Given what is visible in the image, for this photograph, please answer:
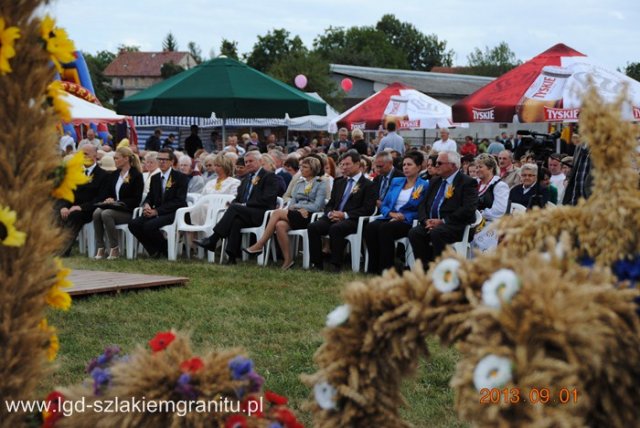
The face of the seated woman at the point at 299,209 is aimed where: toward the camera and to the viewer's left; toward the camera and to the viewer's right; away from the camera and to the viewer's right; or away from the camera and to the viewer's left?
toward the camera and to the viewer's left

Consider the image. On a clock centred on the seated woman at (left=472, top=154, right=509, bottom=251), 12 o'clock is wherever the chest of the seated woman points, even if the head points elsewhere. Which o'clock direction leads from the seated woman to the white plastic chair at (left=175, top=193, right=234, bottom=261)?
The white plastic chair is roughly at 2 o'clock from the seated woman.

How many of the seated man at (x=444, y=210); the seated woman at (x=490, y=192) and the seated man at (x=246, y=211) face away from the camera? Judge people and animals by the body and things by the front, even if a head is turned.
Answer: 0

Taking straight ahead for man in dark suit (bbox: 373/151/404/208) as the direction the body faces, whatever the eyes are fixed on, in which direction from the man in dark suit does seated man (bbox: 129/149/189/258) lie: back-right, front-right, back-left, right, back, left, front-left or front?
front-right

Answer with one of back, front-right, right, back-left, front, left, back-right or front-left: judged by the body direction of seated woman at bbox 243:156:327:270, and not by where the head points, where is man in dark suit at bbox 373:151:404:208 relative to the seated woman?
back-left

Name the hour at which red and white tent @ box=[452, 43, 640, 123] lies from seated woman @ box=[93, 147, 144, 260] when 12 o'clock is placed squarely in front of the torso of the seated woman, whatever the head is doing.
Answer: The red and white tent is roughly at 8 o'clock from the seated woman.

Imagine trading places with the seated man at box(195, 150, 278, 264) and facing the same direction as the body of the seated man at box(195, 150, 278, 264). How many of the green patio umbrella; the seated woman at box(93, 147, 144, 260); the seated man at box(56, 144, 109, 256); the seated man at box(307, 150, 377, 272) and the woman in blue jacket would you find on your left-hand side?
2

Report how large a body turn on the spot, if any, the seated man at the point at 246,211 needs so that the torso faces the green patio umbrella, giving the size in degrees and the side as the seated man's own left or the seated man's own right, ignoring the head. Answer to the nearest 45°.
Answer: approximately 135° to the seated man's own right

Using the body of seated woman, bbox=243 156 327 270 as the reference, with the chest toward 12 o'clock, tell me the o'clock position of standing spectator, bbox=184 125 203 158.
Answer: The standing spectator is roughly at 4 o'clock from the seated woman.

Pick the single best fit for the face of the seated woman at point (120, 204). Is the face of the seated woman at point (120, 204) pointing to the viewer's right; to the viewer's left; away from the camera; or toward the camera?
to the viewer's left

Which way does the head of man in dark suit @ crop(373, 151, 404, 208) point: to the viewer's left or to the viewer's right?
to the viewer's left

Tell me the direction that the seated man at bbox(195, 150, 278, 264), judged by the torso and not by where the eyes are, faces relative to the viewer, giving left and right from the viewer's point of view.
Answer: facing the viewer and to the left of the viewer

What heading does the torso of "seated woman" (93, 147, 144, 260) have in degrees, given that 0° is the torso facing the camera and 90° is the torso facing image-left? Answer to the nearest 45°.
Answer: approximately 45°

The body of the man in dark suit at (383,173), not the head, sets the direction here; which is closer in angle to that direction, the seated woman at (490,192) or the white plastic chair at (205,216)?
the white plastic chair

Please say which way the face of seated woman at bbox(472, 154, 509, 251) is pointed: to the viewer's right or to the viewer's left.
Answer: to the viewer's left

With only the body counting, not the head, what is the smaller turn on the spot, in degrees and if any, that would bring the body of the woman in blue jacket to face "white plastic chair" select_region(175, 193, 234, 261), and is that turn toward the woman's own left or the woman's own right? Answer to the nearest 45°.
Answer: approximately 90° to the woman's own right
